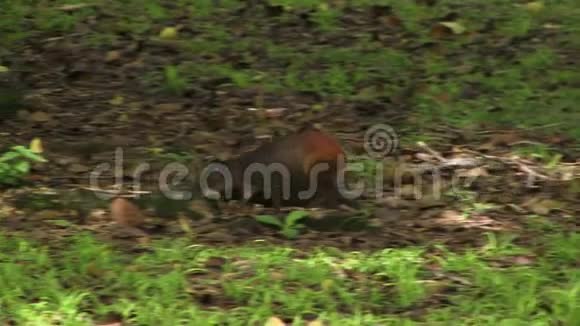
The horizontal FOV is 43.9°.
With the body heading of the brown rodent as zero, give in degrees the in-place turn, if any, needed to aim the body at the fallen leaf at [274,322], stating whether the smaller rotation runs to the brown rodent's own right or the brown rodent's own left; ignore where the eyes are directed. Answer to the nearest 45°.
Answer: approximately 90° to the brown rodent's own left

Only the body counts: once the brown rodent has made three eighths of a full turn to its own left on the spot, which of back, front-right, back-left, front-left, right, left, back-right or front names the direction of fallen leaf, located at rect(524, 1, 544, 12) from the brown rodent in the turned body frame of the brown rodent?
left

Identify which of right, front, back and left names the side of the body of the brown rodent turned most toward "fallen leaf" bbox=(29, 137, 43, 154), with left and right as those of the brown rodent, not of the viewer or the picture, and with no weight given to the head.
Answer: front

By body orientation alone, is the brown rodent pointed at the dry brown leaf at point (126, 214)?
yes

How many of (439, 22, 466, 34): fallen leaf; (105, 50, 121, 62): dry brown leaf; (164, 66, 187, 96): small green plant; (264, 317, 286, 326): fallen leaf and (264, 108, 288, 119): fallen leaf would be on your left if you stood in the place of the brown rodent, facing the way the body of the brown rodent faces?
1

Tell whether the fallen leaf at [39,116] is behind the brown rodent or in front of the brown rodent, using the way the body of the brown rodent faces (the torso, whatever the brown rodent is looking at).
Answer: in front

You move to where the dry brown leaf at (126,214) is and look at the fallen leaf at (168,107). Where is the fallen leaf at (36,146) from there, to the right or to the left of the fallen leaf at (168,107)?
left

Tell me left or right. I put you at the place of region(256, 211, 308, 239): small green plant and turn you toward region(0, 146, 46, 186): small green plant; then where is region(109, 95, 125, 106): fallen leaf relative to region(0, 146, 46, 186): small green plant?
right

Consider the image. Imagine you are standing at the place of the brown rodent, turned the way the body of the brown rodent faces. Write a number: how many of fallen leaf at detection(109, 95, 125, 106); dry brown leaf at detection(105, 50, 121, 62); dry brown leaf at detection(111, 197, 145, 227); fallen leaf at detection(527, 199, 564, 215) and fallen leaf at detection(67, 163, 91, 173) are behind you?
1

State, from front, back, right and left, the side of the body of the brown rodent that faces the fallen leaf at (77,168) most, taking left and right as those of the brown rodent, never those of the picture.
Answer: front

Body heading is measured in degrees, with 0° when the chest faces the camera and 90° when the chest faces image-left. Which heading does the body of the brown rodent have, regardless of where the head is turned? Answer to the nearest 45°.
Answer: approximately 90°

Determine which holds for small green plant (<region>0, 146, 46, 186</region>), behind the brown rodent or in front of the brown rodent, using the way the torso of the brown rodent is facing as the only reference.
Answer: in front

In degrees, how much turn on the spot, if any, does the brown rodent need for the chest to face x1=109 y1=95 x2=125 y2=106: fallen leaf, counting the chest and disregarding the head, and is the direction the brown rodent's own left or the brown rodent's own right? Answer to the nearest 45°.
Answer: approximately 45° to the brown rodent's own right

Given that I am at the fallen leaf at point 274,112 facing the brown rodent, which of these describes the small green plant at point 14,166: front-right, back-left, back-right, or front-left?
front-right

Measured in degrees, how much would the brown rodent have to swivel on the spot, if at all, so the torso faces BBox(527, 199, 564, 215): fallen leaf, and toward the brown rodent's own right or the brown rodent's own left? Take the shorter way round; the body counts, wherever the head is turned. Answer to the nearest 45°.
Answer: approximately 180°

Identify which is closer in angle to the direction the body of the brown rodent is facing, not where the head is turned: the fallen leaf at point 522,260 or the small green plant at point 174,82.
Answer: the small green plant
